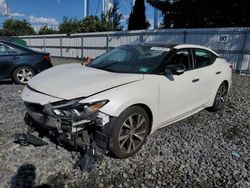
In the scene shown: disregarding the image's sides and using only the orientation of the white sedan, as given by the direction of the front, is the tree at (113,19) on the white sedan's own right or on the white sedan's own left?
on the white sedan's own right

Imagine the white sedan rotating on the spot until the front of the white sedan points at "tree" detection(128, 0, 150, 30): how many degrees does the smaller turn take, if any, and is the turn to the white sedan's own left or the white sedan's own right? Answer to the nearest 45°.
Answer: approximately 135° to the white sedan's own right

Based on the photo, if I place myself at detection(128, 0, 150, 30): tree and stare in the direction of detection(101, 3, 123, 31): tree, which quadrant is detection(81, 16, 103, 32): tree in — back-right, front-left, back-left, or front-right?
front-left

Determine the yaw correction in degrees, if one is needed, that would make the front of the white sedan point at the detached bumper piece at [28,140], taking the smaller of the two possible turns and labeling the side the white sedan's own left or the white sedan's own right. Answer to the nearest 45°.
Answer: approximately 45° to the white sedan's own right

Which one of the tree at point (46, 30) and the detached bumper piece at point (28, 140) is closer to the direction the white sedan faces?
the detached bumper piece

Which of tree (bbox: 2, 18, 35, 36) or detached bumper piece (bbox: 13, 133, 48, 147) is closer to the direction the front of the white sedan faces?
the detached bumper piece

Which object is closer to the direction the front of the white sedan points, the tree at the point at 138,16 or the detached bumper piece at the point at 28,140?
the detached bumper piece

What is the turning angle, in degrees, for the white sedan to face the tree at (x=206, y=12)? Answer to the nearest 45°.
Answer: approximately 135° to its right

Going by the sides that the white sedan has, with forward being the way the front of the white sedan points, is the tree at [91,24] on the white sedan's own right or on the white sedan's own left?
on the white sedan's own right

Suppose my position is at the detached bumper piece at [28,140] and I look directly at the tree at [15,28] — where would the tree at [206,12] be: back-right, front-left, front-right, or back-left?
front-right
